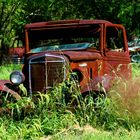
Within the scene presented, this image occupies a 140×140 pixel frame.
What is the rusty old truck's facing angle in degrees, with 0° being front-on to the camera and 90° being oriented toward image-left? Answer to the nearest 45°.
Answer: approximately 45°
